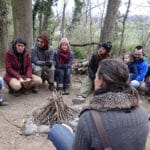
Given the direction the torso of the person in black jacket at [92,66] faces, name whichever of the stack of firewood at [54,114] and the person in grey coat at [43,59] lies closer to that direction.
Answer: the stack of firewood

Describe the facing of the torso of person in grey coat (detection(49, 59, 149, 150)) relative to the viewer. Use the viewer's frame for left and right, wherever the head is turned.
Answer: facing away from the viewer and to the left of the viewer

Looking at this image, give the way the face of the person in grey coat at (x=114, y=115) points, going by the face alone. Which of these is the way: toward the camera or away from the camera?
away from the camera

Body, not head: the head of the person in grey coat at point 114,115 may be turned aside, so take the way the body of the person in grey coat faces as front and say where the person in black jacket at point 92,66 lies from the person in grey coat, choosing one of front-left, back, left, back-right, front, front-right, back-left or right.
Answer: front-right

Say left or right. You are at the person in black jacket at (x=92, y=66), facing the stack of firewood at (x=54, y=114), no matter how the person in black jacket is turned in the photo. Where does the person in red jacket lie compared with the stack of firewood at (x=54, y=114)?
right

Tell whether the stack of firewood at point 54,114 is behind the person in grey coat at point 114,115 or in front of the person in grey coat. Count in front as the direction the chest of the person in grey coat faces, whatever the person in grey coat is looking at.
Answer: in front

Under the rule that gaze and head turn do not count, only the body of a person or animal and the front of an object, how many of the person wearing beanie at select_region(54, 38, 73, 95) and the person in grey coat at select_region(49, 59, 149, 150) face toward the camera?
1

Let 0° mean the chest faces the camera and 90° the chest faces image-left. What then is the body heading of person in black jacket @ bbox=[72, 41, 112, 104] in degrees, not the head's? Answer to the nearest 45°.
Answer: approximately 45°

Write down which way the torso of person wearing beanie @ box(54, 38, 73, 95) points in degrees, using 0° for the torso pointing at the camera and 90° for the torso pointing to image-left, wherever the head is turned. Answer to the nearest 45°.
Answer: approximately 0°
